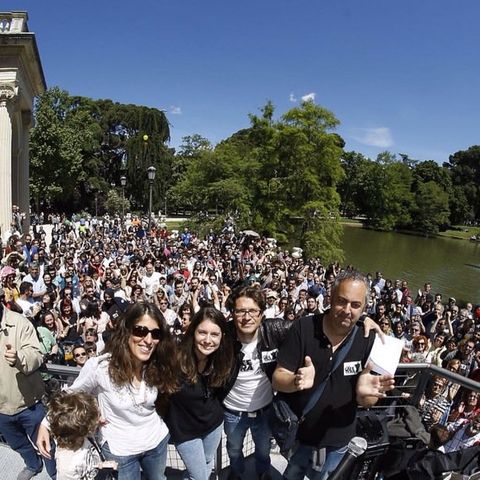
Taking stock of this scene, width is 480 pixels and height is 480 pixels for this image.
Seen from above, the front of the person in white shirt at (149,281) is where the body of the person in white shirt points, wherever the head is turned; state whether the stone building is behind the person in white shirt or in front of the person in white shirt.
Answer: behind

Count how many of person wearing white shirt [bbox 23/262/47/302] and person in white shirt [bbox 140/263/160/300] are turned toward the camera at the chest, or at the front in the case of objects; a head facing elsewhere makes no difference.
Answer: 2

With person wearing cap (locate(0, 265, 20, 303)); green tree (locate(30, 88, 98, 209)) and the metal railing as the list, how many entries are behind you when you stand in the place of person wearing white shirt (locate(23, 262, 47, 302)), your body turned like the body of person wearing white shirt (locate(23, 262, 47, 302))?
1

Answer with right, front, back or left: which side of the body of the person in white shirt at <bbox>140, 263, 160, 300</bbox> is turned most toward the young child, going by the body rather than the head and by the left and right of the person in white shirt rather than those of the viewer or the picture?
front

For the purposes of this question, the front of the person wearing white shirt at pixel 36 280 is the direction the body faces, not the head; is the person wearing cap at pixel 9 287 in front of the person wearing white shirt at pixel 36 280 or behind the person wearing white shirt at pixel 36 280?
in front

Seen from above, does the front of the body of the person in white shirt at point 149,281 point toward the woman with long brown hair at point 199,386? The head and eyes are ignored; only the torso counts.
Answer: yes

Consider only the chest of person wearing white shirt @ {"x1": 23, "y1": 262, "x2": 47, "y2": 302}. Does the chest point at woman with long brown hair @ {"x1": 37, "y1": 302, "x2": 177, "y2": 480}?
yes

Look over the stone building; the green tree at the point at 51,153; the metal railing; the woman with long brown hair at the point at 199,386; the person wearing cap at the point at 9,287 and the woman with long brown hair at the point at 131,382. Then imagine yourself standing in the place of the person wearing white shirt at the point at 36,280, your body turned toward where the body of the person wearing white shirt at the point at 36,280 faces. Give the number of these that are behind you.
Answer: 2

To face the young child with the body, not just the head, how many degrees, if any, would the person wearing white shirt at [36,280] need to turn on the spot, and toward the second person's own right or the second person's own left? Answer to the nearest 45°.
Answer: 0° — they already face them

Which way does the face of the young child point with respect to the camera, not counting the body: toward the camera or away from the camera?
away from the camera

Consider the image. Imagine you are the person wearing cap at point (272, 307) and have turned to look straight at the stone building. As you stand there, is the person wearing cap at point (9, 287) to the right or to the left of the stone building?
left

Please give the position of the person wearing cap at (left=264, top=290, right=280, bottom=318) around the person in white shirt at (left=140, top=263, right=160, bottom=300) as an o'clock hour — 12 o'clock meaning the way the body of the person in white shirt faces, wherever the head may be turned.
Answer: The person wearing cap is roughly at 10 o'clock from the person in white shirt.

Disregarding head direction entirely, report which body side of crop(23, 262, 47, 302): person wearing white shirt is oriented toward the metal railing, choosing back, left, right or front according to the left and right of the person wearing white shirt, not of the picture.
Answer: front

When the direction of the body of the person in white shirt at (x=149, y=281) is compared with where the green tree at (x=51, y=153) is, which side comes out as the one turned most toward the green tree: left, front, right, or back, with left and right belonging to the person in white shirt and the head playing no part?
back
